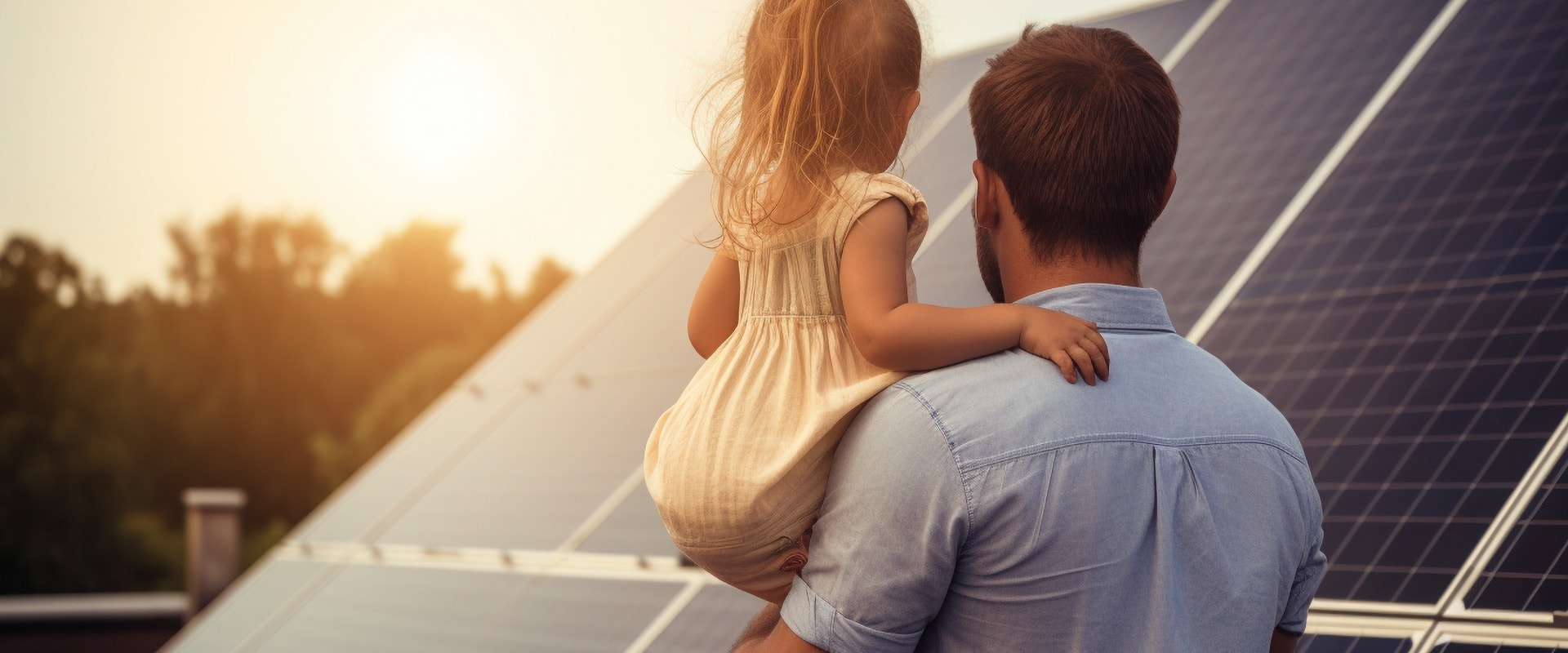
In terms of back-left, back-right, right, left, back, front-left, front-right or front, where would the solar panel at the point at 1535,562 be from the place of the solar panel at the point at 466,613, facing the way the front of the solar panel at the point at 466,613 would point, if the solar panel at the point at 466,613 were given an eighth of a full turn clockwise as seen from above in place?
back-left

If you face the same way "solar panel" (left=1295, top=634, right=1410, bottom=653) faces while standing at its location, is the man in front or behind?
in front

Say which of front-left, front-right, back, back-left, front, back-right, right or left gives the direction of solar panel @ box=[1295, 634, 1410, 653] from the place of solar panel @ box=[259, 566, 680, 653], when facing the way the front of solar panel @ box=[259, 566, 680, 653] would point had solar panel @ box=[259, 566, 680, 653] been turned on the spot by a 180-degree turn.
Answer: right

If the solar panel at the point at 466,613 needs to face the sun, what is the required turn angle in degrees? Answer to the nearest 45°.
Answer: approximately 135° to its right

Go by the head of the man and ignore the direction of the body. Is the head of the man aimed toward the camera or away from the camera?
away from the camera

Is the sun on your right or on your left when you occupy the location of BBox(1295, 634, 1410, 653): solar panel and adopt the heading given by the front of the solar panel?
on your right

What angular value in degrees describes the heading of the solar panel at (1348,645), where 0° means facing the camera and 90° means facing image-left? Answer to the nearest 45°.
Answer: approximately 45°

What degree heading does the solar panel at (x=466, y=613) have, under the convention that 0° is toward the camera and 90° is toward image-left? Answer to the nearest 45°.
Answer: approximately 45°
